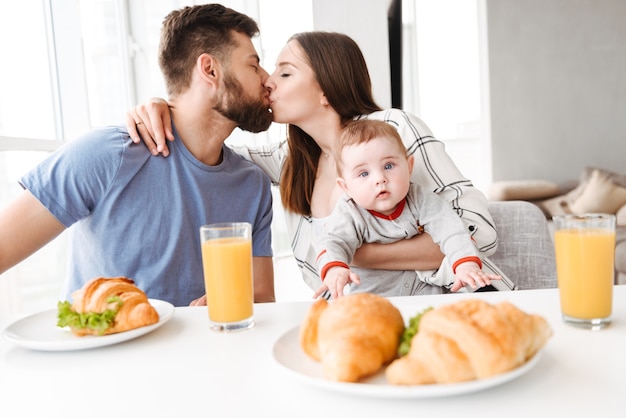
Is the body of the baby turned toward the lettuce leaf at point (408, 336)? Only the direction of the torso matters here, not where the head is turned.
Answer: yes

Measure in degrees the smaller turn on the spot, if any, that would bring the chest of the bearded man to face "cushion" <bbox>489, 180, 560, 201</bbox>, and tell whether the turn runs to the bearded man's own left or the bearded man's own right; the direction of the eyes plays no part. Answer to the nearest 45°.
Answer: approximately 90° to the bearded man's own left

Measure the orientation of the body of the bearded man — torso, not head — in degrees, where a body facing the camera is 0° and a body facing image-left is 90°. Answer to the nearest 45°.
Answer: approximately 315°

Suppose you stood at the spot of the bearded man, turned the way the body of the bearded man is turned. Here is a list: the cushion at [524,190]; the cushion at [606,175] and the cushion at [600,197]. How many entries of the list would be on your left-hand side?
3

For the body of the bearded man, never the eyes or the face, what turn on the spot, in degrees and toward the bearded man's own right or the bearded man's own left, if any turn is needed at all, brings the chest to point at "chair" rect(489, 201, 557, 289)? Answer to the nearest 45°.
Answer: approximately 45° to the bearded man's own left

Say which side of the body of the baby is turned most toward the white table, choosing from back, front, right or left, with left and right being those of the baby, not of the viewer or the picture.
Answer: front

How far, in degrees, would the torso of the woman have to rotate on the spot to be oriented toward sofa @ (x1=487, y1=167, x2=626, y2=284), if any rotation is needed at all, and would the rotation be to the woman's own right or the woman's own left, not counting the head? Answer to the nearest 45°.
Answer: approximately 180°

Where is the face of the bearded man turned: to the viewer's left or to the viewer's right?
to the viewer's right

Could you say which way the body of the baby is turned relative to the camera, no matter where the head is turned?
toward the camera

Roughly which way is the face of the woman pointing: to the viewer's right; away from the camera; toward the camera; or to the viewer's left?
to the viewer's left

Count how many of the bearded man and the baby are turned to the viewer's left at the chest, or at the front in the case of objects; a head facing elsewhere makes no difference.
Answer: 0

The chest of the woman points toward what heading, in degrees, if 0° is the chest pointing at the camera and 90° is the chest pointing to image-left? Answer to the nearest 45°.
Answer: approximately 45°

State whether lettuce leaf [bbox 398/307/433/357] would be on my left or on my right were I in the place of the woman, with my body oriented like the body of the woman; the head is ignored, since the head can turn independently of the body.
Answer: on my left
